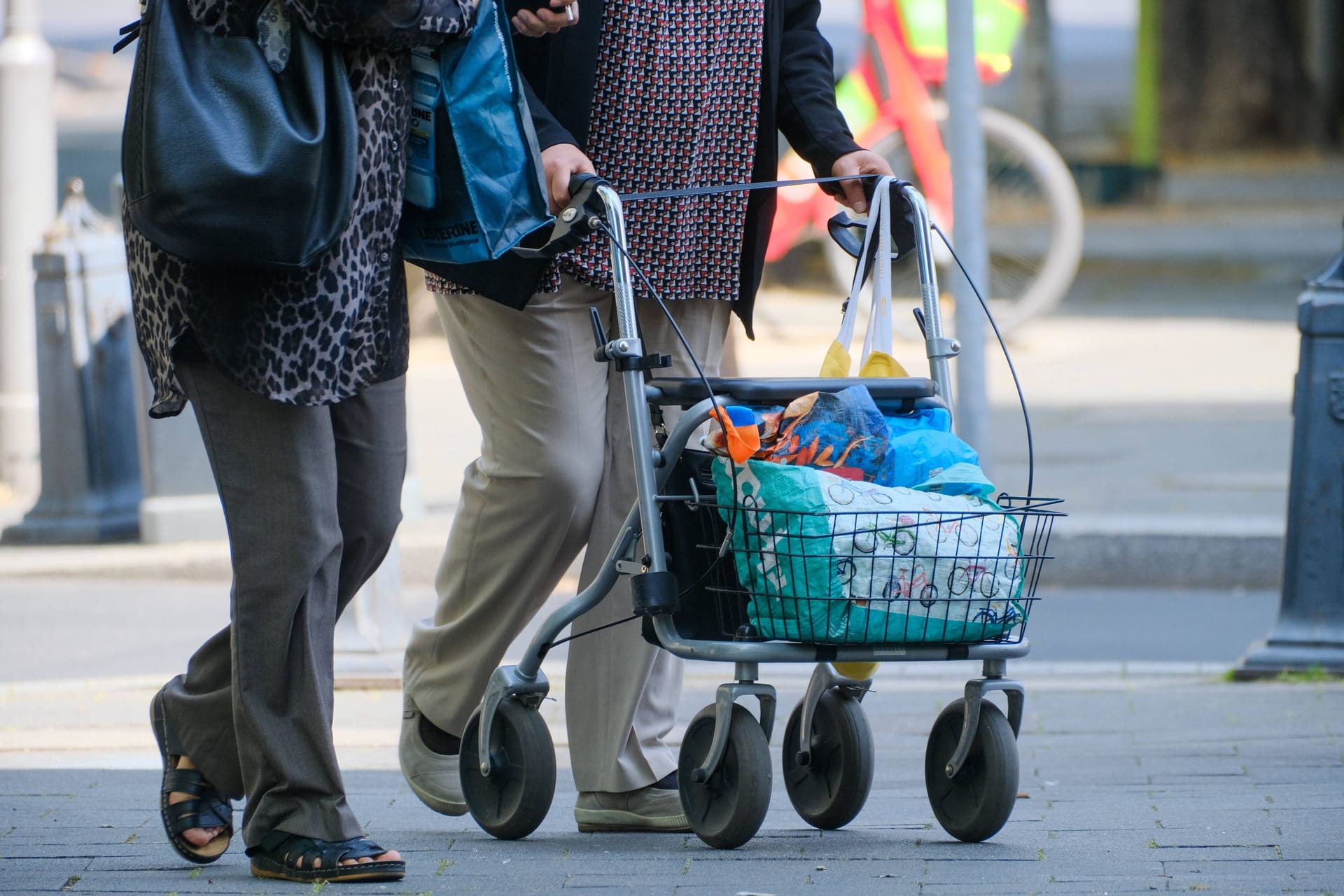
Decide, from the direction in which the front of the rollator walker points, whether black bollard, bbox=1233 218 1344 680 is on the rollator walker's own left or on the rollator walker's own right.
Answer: on the rollator walker's own left

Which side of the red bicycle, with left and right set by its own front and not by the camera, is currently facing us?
right

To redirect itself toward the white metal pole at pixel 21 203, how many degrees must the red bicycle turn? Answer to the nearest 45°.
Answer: approximately 135° to its right

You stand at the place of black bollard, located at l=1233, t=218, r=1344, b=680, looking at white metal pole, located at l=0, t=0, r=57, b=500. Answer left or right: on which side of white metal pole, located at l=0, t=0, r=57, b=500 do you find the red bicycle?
right

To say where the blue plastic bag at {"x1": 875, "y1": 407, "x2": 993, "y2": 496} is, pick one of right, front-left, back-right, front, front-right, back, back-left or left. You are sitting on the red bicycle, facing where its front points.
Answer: right

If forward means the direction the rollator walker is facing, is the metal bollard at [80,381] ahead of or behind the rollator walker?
behind

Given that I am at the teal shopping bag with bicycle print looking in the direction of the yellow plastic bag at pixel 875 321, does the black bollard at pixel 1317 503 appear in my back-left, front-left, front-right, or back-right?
front-right

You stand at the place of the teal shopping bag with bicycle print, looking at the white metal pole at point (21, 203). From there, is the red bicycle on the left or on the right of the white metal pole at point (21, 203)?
right

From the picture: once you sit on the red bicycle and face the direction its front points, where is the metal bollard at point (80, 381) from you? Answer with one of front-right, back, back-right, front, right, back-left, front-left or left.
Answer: back-right

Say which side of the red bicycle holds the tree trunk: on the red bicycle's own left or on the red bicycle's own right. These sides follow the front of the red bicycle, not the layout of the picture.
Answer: on the red bicycle's own left

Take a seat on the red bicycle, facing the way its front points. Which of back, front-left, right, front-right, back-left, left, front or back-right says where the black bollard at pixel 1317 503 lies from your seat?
right

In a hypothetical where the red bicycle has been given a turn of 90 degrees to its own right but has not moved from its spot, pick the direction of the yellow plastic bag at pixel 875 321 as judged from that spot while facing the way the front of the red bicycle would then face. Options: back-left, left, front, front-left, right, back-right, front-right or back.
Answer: front

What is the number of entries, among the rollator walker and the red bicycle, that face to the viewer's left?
0
